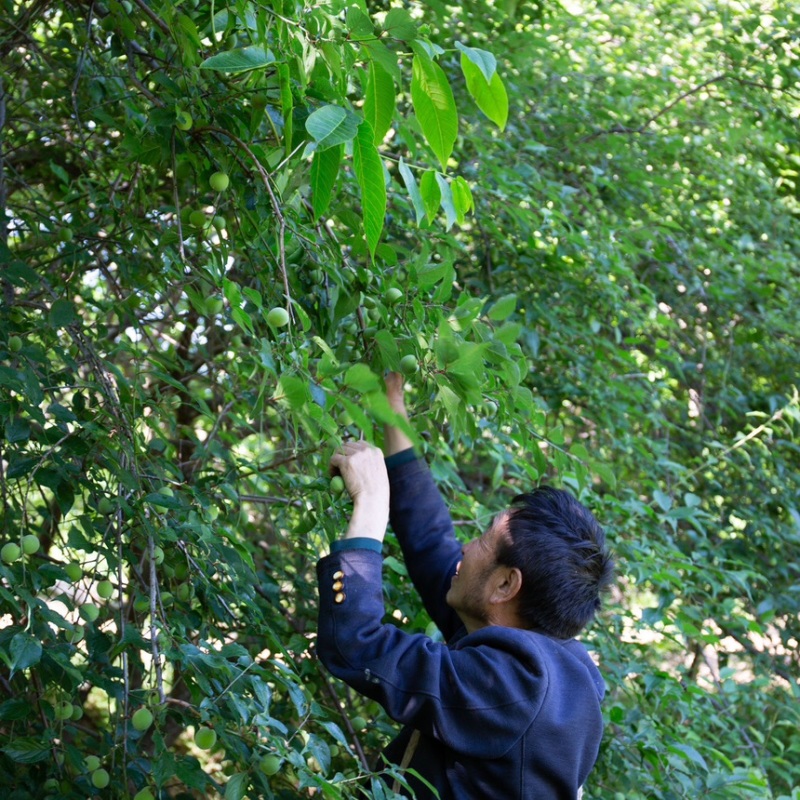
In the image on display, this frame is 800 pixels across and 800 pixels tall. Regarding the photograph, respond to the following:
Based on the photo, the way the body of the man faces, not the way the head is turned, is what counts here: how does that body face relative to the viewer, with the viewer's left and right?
facing away from the viewer and to the left of the viewer

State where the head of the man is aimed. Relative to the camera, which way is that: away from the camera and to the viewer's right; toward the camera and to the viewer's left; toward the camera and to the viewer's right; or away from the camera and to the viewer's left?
away from the camera and to the viewer's left
